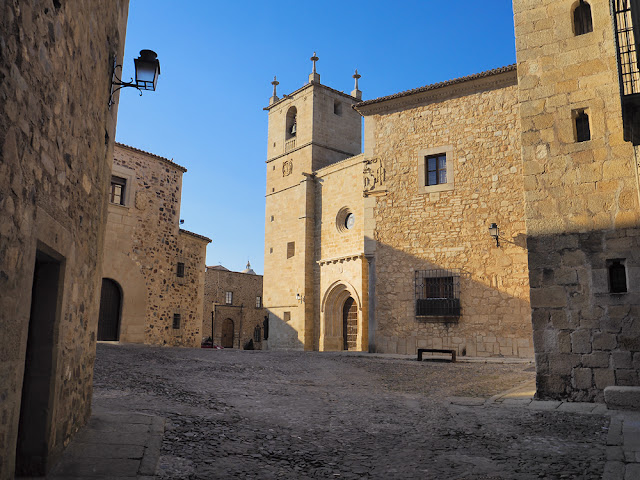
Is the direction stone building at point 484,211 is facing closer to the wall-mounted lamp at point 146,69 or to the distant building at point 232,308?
the wall-mounted lamp

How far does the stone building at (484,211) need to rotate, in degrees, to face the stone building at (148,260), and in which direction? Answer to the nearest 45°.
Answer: approximately 45° to its right

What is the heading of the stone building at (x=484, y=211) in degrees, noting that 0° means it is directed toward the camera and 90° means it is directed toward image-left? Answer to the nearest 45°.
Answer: approximately 45°

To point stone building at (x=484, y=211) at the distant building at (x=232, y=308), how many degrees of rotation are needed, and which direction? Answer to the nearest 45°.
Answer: approximately 90° to its right

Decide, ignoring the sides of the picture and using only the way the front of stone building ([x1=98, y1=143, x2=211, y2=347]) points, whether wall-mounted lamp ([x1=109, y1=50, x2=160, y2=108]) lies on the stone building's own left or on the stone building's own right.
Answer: on the stone building's own right

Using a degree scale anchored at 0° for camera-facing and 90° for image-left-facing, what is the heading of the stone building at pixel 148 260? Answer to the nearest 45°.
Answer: approximately 315°

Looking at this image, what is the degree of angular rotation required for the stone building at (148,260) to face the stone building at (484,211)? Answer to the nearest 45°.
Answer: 0° — it already faces it

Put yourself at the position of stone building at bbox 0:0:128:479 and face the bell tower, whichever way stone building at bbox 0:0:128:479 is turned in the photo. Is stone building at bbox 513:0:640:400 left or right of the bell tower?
right
